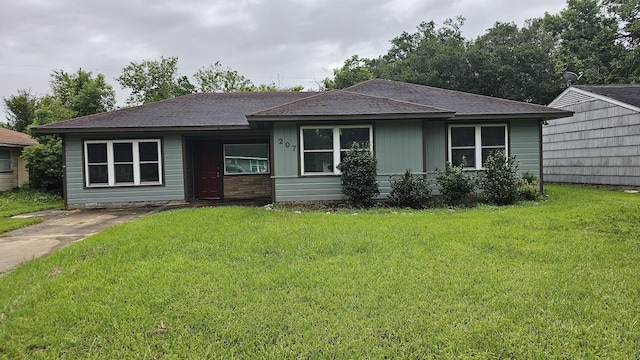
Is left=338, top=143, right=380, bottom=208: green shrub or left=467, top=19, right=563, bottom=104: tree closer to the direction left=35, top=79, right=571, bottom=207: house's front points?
the green shrub

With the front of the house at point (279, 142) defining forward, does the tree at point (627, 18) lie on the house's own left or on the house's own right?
on the house's own left

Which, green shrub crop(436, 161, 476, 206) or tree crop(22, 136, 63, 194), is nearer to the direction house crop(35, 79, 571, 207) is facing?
the green shrub

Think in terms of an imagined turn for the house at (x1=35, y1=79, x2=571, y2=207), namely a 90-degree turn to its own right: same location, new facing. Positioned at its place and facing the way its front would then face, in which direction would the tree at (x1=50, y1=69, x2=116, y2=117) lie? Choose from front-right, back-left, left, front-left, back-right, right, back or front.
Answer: front-right

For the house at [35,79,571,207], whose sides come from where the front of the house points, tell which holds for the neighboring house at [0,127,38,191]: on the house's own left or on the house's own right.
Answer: on the house's own right

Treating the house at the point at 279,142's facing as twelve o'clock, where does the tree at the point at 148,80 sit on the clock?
The tree is roughly at 5 o'clock from the house.

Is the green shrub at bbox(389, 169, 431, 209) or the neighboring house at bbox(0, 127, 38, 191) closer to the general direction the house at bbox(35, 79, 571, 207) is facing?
the green shrub

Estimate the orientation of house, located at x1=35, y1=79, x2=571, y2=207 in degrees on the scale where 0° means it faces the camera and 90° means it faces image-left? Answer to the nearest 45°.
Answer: approximately 0°

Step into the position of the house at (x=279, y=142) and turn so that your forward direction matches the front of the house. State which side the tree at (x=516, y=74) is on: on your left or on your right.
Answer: on your left
